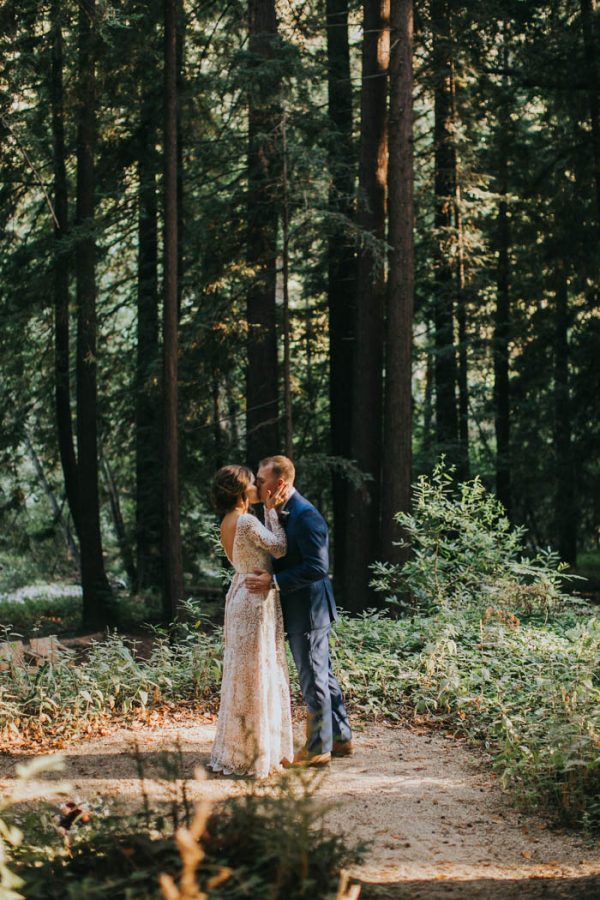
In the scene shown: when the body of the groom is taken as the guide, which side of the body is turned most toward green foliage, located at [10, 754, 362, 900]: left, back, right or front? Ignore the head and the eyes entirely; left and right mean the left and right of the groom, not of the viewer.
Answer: left

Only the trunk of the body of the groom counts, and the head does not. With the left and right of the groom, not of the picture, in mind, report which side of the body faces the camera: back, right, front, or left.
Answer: left
